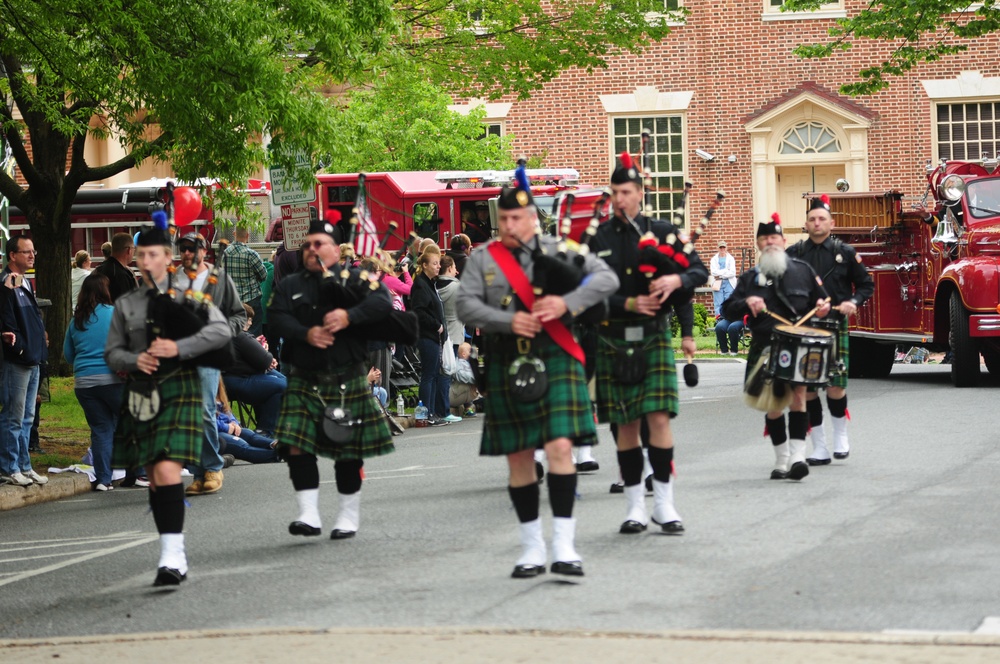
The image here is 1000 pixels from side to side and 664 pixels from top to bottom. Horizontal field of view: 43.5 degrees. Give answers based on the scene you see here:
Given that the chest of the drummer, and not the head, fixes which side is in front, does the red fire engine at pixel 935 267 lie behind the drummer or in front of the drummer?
behind

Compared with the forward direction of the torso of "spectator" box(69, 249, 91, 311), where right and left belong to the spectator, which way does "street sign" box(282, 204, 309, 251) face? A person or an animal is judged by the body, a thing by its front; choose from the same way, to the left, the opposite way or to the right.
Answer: to the right

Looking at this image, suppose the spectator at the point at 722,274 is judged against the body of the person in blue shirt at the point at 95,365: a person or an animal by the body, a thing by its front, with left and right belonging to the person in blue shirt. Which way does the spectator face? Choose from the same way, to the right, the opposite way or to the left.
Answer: the opposite way

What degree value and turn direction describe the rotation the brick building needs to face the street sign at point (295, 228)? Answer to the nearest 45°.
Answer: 0° — it already faces it

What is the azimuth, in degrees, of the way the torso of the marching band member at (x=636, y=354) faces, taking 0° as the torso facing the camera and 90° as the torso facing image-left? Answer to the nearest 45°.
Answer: approximately 0°

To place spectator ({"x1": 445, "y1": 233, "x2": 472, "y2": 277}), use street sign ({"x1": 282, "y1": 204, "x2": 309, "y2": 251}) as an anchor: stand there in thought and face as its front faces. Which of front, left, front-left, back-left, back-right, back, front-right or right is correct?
back-left

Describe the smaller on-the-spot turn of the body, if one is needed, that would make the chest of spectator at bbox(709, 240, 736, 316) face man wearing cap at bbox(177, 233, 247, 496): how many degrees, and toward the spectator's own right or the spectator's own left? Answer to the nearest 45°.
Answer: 0° — they already face them

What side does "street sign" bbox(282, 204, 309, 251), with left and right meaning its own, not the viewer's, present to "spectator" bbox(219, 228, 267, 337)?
right

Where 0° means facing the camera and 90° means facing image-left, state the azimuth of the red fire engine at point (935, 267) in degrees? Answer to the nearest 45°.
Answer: approximately 315°

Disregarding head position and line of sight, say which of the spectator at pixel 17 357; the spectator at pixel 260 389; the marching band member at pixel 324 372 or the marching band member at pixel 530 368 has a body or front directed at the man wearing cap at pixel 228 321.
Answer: the spectator at pixel 17 357

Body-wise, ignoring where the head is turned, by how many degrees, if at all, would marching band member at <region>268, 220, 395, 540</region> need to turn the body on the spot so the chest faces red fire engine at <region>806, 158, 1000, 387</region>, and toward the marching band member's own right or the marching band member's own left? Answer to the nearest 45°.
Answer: approximately 135° to the marching band member's own left

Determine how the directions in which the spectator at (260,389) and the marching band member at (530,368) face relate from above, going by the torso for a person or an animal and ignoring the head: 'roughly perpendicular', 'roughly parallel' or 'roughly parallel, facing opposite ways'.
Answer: roughly perpendicular
